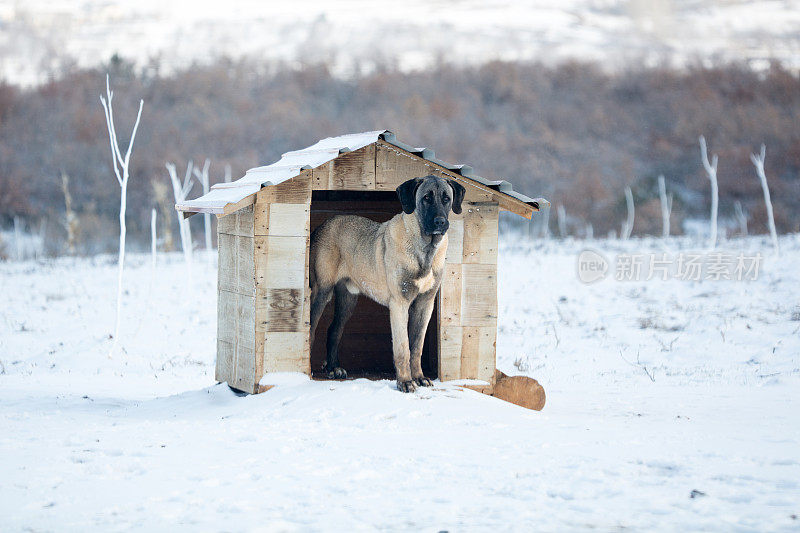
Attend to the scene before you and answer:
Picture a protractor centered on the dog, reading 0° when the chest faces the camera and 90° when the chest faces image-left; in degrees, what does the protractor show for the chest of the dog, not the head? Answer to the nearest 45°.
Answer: approximately 315°

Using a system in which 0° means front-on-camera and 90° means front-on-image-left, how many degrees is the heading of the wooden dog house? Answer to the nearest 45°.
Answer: approximately 0°
